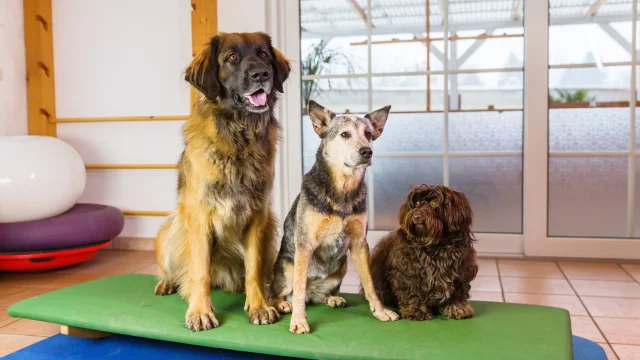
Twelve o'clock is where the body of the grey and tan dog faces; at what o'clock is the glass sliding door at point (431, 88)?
The glass sliding door is roughly at 8 o'clock from the grey and tan dog.

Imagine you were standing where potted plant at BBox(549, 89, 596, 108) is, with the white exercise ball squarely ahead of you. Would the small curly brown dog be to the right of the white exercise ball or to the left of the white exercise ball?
left

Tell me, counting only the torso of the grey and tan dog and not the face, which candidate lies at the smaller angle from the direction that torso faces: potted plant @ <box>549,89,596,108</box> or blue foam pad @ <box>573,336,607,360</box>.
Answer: the blue foam pad

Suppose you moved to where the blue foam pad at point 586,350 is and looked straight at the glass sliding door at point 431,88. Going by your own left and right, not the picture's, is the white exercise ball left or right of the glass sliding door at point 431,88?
left

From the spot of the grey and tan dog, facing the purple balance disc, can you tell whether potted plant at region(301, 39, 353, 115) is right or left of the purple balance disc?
right

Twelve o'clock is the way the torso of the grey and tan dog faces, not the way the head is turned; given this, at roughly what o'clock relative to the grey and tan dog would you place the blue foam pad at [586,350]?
The blue foam pad is roughly at 10 o'clock from the grey and tan dog.

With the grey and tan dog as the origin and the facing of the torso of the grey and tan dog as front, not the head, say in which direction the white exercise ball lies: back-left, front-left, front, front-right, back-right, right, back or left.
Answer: back

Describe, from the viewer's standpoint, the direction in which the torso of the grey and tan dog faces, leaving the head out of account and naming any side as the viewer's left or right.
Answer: facing the viewer and to the right of the viewer

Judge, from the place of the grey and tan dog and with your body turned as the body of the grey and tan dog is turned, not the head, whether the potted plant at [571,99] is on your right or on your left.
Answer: on your left

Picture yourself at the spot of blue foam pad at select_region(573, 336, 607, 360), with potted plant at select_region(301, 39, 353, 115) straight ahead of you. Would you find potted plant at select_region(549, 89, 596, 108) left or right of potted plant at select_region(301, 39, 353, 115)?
right

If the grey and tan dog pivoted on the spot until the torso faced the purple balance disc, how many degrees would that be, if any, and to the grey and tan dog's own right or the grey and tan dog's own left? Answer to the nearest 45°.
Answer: approximately 180°
